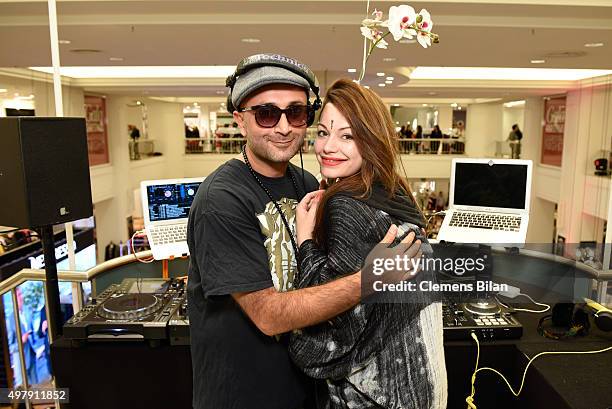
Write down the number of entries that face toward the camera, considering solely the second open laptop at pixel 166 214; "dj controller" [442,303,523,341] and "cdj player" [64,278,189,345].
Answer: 3

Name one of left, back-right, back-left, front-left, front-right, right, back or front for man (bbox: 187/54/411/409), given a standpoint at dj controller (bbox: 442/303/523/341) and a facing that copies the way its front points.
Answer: front-right

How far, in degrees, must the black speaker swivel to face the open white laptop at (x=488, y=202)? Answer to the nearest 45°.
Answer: approximately 45° to its left

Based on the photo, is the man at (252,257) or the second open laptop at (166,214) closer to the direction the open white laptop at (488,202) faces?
the man

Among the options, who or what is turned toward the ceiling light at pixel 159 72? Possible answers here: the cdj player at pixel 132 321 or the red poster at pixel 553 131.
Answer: the red poster

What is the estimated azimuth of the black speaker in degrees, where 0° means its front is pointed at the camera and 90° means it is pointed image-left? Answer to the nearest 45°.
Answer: approximately 315°

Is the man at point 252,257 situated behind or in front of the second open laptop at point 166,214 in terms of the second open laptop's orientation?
in front

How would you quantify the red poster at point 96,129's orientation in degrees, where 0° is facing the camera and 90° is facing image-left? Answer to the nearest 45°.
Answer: approximately 315°

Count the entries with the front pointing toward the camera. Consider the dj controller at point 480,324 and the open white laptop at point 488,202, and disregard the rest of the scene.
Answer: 2

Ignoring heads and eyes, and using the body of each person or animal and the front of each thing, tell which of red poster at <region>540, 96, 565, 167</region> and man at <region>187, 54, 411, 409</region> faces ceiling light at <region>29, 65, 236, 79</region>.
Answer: the red poster

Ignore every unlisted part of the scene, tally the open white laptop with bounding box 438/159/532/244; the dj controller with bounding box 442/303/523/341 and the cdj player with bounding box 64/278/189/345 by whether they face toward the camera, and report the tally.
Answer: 3
